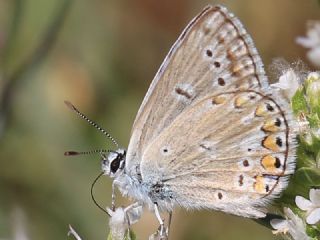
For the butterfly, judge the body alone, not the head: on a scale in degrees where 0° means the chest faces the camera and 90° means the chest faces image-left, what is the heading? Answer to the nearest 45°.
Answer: approximately 90°

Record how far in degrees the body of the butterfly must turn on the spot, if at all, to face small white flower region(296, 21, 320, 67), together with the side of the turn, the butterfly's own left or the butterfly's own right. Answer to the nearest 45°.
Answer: approximately 135° to the butterfly's own right

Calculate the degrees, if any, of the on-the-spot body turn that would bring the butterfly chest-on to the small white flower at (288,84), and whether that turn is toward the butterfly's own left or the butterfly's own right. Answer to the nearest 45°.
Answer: approximately 180°
